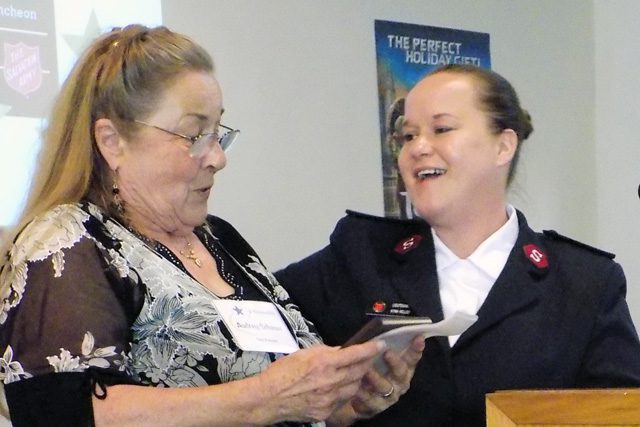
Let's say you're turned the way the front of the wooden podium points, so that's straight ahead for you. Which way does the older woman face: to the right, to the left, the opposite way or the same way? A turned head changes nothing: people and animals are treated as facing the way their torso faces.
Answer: to the left

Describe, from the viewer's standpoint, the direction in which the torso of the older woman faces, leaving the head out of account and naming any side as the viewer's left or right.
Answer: facing the viewer and to the right of the viewer

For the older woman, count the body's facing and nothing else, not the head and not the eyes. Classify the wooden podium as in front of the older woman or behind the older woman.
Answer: in front

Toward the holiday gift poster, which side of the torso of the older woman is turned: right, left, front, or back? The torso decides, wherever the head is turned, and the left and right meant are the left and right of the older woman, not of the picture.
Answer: left

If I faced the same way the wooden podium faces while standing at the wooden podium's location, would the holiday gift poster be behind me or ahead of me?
behind

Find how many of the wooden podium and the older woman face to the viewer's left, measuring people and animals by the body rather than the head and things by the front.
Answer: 0

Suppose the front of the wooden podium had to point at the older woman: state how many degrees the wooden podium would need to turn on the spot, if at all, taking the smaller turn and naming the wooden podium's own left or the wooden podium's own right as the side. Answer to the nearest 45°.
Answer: approximately 90° to the wooden podium's own right

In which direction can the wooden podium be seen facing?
toward the camera

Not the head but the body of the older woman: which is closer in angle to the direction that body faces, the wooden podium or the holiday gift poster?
the wooden podium
